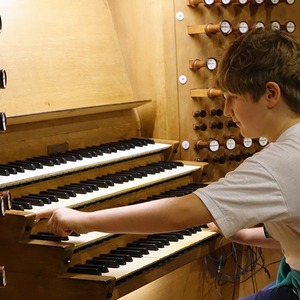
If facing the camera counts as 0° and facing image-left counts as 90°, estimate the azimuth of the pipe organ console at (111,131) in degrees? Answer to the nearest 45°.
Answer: approximately 315°
